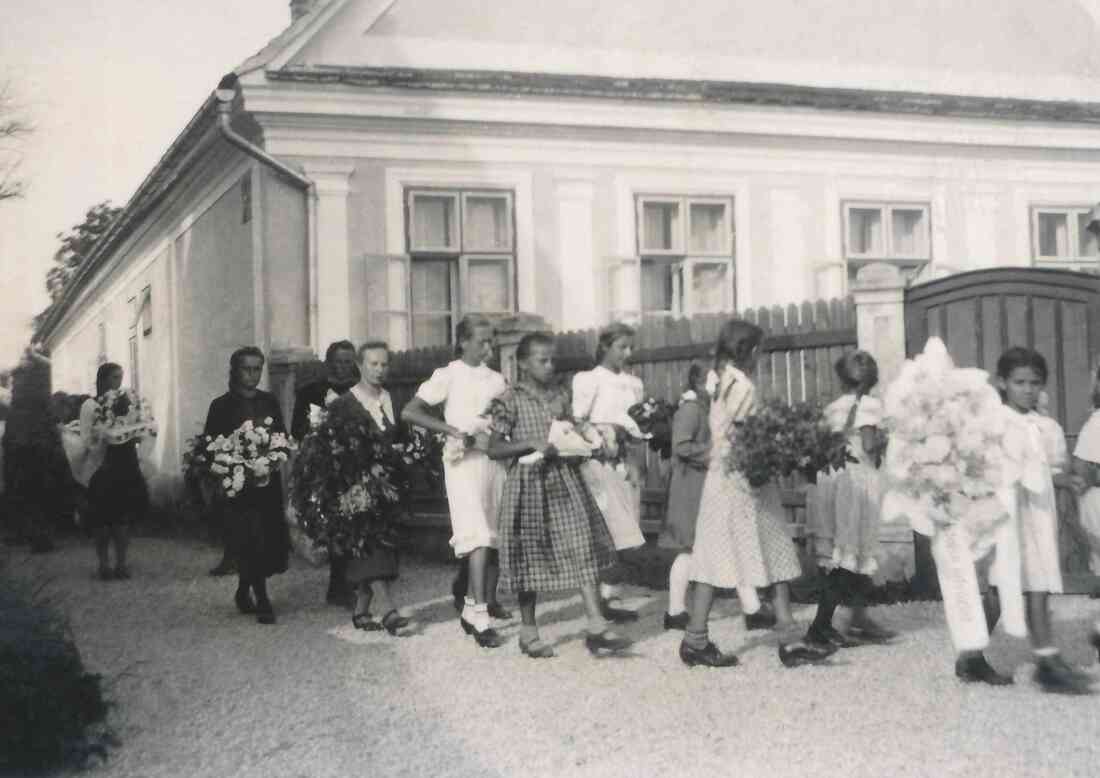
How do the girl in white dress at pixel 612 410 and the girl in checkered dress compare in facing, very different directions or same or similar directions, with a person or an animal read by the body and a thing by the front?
same or similar directions

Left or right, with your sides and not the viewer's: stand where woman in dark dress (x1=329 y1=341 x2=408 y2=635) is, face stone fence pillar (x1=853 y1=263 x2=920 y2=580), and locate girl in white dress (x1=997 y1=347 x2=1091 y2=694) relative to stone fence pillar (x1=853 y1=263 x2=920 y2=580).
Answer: right

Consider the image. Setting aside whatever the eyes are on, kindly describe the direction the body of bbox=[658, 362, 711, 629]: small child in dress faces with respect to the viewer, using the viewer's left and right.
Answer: facing to the right of the viewer

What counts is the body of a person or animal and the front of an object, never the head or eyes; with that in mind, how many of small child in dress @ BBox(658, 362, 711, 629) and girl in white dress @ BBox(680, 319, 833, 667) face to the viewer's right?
2

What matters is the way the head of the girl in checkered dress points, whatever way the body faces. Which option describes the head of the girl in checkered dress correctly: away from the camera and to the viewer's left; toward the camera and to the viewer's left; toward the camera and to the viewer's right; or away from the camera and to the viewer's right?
toward the camera and to the viewer's right

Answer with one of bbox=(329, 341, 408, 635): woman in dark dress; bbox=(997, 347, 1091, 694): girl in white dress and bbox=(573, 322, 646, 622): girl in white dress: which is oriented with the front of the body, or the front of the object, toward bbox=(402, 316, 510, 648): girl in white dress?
the woman in dark dress

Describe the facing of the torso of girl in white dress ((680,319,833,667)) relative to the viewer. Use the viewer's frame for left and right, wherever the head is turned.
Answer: facing to the right of the viewer

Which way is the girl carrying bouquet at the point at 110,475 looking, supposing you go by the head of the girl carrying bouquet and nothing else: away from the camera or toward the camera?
toward the camera
